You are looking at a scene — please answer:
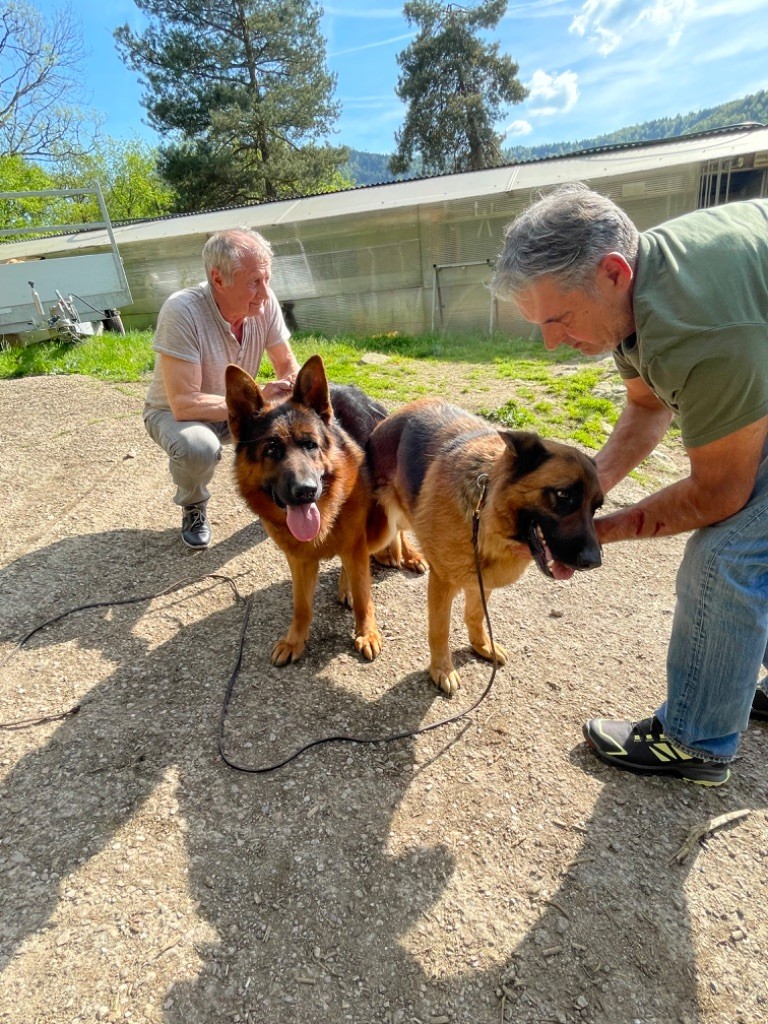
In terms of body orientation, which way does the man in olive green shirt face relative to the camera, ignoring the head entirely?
to the viewer's left

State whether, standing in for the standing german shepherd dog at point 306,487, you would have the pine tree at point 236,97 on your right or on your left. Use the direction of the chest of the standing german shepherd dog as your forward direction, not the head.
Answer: on your right

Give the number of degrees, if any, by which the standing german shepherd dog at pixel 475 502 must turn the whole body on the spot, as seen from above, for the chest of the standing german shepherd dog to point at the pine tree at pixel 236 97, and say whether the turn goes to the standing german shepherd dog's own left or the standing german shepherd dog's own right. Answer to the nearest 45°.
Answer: approximately 135° to the standing german shepherd dog's own left

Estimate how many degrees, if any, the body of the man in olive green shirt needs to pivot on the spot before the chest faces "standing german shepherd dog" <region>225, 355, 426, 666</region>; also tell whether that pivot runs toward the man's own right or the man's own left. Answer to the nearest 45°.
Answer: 0° — they already face it

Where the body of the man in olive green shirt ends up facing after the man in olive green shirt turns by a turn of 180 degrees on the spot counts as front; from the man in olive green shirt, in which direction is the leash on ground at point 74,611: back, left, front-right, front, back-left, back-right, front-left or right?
back

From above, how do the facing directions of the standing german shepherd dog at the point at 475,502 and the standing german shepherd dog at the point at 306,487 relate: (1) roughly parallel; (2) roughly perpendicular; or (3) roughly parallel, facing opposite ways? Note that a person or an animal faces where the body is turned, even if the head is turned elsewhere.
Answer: roughly perpendicular

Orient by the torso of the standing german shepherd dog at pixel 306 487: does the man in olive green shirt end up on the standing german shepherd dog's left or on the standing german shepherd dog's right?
on the standing german shepherd dog's left

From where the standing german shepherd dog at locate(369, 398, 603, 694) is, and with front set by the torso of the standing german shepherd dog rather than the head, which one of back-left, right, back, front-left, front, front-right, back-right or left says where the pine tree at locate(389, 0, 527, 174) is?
back-left
